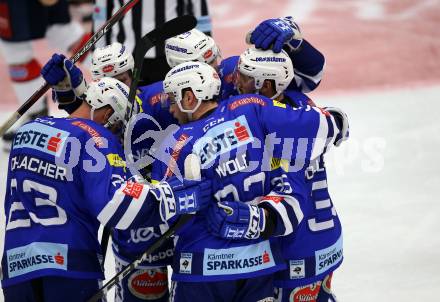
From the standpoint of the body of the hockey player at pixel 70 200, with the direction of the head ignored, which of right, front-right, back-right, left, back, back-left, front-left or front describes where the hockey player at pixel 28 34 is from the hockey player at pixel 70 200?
front-left

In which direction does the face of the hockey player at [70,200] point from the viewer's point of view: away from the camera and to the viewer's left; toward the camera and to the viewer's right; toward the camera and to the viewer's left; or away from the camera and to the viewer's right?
away from the camera and to the viewer's right

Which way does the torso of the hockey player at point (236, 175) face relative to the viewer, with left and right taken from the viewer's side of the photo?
facing away from the viewer and to the left of the viewer

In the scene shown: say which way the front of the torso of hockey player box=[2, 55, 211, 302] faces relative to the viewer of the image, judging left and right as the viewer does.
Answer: facing away from the viewer and to the right of the viewer

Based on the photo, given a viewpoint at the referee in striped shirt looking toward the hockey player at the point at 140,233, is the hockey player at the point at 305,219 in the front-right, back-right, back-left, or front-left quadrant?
front-left

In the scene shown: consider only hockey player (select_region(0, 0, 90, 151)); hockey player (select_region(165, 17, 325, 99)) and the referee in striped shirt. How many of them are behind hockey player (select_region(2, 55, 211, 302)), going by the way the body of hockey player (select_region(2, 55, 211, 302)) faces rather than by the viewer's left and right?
0
